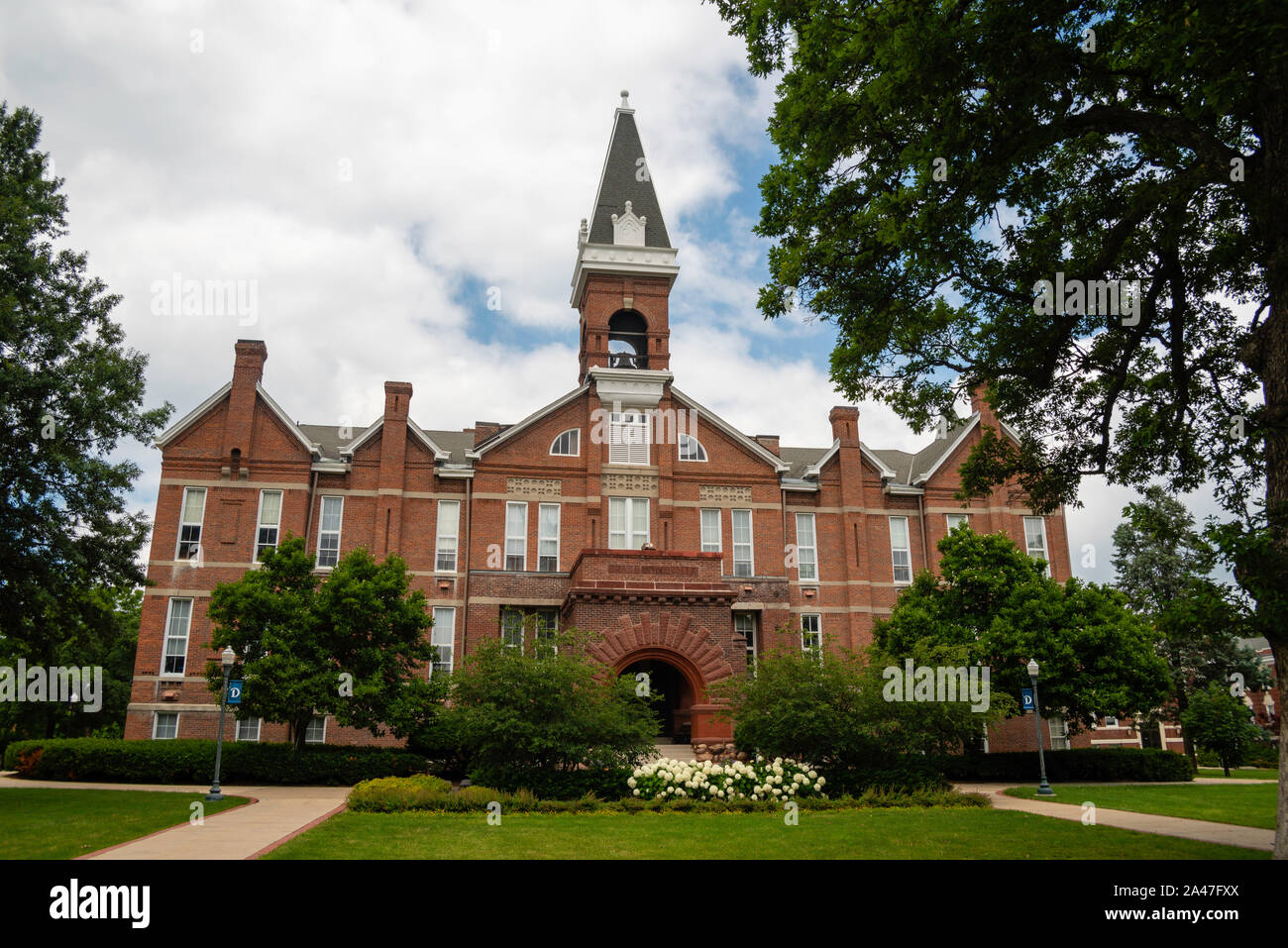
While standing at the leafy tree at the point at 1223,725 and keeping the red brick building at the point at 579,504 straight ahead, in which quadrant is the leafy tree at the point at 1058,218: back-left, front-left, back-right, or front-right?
front-left

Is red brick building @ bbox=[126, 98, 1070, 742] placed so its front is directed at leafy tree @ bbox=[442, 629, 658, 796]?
yes

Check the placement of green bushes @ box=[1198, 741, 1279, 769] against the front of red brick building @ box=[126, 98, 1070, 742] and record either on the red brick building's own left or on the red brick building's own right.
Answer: on the red brick building's own left

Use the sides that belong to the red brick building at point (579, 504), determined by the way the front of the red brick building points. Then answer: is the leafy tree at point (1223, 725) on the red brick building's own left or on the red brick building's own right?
on the red brick building's own left

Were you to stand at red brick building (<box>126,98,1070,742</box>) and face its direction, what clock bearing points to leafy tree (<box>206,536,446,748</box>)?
The leafy tree is roughly at 1 o'clock from the red brick building.

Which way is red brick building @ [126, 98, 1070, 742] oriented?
toward the camera

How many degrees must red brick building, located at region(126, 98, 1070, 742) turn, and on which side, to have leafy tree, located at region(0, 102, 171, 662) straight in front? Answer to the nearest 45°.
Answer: approximately 45° to its right

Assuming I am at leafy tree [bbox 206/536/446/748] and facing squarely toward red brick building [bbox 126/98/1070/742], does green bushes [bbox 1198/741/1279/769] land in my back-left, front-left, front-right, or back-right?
front-right

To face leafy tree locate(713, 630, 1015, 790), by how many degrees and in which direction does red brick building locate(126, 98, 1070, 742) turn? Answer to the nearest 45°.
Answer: approximately 45° to its left

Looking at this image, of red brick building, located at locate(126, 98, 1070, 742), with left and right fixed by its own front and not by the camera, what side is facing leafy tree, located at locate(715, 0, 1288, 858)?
front
